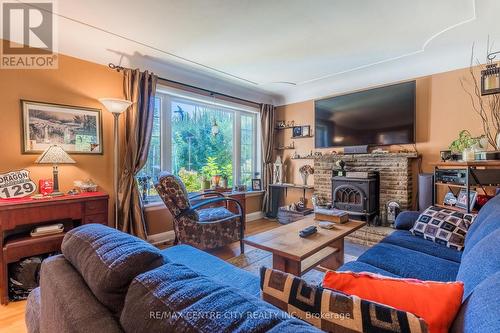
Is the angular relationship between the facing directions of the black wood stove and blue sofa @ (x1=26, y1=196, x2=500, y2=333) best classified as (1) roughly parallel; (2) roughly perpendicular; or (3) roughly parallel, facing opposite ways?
roughly parallel, facing opposite ways

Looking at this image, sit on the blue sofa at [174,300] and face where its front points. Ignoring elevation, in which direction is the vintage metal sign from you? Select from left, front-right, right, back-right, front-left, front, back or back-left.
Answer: left

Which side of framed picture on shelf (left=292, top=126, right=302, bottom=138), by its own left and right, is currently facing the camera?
front

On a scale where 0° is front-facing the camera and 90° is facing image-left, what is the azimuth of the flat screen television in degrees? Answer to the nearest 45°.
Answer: approximately 45°

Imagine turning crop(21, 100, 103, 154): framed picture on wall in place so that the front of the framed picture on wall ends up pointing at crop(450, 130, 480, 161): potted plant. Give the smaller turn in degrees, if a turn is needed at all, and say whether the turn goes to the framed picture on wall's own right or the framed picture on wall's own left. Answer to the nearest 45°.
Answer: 0° — it already faces it

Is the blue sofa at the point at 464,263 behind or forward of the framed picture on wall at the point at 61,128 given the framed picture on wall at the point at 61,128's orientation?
forward

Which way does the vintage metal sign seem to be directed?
toward the camera

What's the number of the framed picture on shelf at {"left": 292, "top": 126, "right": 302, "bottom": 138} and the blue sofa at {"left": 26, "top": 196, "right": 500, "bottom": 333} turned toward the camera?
1

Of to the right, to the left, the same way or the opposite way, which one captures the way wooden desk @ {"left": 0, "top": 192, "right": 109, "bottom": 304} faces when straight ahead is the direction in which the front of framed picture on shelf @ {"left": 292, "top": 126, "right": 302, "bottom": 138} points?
to the left

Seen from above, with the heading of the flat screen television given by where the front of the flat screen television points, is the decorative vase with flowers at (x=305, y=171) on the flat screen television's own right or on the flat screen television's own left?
on the flat screen television's own right

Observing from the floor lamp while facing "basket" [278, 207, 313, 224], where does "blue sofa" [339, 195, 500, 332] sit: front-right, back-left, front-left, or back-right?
front-right

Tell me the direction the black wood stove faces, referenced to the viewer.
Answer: facing the viewer and to the left of the viewer

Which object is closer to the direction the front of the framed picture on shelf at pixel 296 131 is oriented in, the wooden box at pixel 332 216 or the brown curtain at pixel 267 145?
the wooden box

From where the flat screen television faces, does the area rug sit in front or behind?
in front

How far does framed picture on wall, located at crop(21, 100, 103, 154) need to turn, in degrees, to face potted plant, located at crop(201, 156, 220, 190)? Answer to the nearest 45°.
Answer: approximately 45° to its left

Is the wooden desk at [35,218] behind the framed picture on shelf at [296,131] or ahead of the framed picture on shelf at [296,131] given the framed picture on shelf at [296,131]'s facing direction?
ahead
